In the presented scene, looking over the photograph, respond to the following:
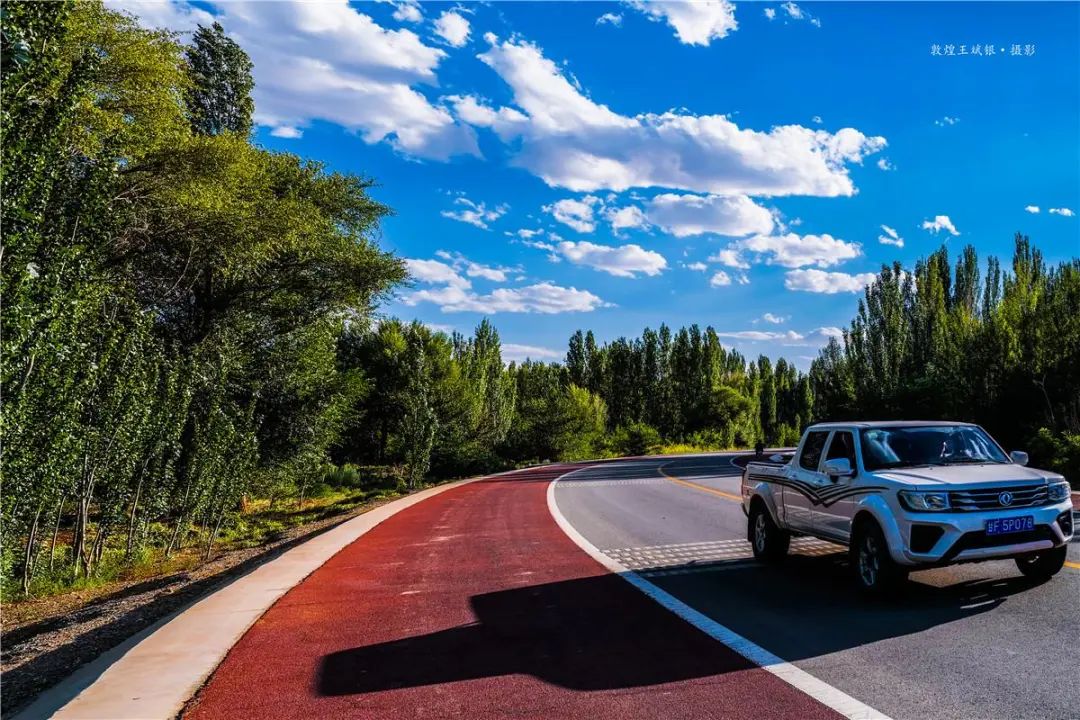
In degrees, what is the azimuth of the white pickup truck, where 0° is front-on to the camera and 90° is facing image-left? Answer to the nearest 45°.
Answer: approximately 315°

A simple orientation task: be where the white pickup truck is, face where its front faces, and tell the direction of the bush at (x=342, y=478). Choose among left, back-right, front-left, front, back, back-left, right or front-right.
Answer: back
